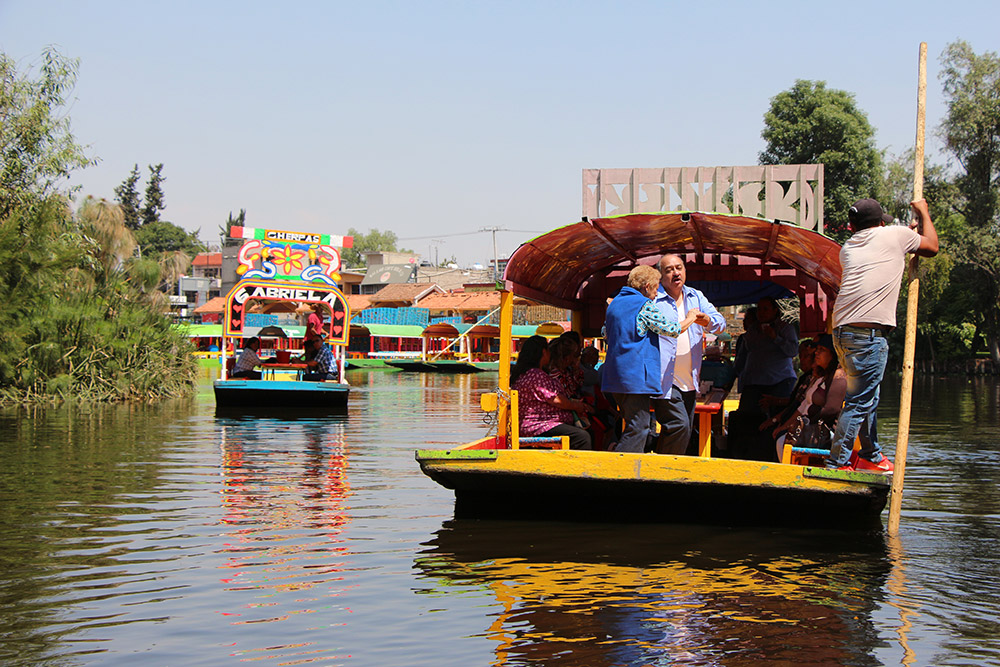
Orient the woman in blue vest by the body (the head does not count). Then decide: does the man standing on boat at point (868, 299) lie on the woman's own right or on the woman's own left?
on the woman's own right

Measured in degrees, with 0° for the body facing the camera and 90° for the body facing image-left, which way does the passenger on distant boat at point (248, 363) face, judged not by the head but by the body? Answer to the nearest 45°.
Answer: approximately 270°

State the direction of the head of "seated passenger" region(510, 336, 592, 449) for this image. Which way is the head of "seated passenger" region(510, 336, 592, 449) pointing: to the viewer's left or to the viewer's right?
to the viewer's right

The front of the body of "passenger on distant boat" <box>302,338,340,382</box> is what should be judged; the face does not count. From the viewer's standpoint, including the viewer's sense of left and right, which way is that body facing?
facing to the left of the viewer

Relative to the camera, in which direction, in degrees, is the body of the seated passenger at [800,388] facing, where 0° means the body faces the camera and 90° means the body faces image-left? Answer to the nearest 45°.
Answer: approximately 90°

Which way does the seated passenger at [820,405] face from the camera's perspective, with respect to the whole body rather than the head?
to the viewer's left

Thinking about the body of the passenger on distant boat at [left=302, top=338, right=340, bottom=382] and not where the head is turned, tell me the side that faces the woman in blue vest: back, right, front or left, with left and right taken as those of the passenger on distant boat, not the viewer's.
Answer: left

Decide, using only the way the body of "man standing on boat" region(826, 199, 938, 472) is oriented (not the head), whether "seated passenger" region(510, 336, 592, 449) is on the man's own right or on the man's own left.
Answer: on the man's own left

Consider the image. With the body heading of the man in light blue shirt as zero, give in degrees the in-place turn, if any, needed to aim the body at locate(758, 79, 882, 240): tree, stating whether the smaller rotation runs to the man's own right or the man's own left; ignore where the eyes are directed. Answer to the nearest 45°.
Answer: approximately 180°

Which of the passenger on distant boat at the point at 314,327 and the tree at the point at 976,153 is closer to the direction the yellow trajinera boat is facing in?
the passenger on distant boat
